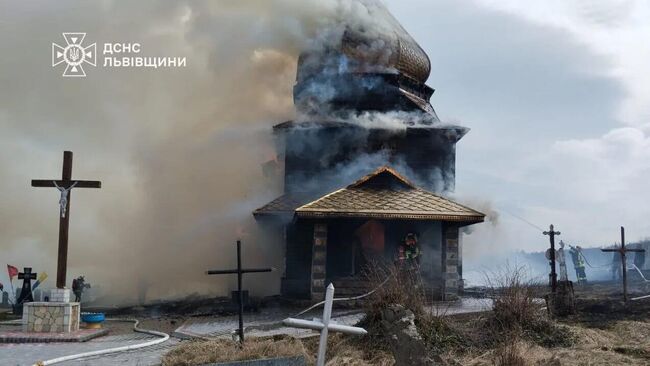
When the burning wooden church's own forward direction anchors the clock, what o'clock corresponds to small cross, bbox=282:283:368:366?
The small cross is roughly at 12 o'clock from the burning wooden church.

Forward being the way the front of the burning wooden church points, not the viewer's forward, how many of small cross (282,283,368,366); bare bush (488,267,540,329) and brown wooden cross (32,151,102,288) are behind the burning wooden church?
0

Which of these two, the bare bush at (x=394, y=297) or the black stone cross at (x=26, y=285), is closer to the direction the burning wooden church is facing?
the bare bush

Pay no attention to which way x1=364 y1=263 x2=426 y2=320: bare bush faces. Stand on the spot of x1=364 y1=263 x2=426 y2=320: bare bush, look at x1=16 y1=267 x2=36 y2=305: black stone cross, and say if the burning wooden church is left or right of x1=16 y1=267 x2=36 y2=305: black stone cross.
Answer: right

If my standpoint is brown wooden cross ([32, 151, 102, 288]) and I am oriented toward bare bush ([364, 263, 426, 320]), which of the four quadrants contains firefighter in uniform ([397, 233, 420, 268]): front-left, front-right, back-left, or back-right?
front-left

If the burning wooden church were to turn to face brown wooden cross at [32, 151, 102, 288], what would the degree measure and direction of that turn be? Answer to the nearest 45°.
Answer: approximately 45° to its right

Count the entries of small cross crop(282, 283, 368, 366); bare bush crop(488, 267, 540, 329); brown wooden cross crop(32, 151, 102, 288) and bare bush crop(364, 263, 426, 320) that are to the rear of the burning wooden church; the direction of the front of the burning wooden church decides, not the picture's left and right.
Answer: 0

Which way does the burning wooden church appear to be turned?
toward the camera

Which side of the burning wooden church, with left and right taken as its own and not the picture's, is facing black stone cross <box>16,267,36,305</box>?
right

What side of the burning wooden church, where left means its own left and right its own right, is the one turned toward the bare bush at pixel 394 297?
front
